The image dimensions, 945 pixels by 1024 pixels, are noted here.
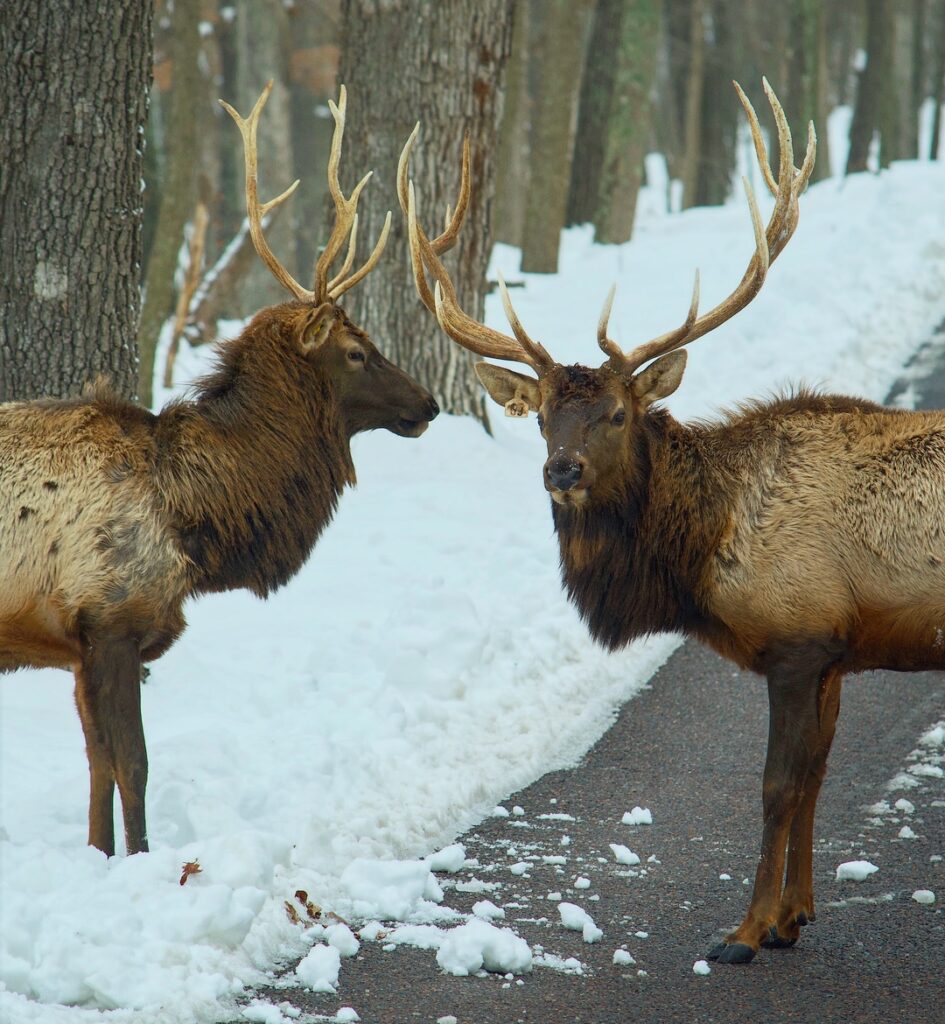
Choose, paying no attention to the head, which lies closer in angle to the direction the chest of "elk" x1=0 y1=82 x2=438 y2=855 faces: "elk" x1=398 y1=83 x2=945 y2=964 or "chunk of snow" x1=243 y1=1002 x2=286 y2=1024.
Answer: the elk

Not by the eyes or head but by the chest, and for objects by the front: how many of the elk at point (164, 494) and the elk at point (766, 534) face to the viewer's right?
1

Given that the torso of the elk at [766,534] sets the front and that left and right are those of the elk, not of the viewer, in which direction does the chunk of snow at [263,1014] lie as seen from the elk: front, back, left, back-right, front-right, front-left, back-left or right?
front-left

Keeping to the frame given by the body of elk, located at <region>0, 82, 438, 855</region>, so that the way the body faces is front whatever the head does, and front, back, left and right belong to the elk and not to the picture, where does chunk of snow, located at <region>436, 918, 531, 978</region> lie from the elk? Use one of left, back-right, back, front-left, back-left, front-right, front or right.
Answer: front-right

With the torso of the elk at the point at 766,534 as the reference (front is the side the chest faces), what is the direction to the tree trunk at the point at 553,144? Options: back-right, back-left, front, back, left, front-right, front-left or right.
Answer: right

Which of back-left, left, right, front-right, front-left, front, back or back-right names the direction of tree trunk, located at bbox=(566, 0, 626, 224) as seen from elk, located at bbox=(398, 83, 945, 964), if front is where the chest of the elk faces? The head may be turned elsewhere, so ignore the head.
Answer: right

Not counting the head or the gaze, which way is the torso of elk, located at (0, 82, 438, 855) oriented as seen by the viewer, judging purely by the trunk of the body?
to the viewer's right

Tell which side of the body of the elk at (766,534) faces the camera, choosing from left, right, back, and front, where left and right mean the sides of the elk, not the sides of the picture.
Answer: left

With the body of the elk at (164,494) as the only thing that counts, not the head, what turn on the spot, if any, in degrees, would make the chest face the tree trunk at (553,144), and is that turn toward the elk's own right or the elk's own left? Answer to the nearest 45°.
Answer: approximately 90° to the elk's own left

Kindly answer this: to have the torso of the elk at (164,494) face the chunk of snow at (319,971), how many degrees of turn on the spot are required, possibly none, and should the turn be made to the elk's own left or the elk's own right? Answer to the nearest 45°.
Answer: approximately 90° to the elk's own right

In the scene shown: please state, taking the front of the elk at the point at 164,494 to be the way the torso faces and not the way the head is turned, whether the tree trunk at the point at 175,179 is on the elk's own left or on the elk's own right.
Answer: on the elk's own left

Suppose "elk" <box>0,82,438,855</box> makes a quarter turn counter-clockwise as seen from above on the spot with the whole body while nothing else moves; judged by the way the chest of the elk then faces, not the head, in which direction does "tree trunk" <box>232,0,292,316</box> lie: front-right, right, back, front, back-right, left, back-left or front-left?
front

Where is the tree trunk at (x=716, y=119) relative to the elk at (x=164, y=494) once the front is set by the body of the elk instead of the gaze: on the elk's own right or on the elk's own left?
on the elk's own left

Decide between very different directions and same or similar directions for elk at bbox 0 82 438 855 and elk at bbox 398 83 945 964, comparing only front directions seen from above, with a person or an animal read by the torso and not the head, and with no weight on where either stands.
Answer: very different directions

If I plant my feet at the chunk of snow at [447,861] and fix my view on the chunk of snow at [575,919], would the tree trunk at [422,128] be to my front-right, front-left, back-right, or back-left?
back-left

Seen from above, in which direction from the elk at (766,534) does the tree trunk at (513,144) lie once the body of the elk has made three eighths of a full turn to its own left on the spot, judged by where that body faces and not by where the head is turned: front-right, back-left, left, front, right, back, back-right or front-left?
back-left
